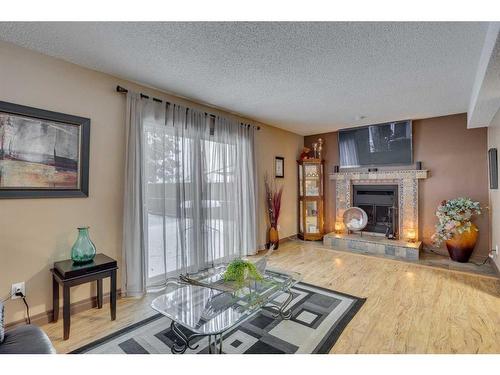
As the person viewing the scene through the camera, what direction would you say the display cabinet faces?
facing the viewer

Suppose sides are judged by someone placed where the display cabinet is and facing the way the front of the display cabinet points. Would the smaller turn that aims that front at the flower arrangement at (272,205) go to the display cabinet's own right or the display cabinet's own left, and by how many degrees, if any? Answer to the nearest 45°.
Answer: approximately 45° to the display cabinet's own right

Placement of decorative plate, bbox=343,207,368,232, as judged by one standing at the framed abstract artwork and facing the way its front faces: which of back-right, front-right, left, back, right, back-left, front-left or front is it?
front-left

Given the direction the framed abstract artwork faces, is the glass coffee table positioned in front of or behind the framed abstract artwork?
in front

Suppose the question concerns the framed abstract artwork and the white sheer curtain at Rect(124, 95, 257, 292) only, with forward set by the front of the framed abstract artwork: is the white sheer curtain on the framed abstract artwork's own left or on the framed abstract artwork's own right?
on the framed abstract artwork's own left

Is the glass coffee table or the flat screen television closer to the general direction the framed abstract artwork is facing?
the glass coffee table

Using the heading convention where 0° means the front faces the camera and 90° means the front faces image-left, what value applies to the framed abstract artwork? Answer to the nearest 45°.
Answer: approximately 315°

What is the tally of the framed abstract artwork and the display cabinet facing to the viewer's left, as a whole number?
0

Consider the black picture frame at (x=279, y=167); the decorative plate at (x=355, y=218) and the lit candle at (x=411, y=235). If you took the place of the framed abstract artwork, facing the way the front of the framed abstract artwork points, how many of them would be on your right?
0

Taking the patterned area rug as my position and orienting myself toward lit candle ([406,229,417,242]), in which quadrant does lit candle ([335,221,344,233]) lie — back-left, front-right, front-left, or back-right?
front-left

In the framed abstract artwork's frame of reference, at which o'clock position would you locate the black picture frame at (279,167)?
The black picture frame is roughly at 10 o'clock from the framed abstract artwork.

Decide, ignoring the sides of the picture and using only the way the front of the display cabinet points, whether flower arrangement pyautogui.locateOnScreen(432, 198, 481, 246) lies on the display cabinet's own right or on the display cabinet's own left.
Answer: on the display cabinet's own left

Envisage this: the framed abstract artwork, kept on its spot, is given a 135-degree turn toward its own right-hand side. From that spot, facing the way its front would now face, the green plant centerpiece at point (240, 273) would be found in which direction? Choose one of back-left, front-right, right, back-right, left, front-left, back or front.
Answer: back-left

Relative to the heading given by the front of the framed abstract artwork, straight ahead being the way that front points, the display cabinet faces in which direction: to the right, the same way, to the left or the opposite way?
to the right

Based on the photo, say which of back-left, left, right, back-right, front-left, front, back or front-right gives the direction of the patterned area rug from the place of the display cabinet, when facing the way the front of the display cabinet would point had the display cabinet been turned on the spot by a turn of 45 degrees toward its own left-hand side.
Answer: front-right

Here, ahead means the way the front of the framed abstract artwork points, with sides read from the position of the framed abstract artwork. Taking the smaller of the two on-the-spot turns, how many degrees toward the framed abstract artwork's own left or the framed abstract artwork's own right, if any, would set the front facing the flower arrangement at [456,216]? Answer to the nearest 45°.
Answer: approximately 45° to the framed abstract artwork's own left

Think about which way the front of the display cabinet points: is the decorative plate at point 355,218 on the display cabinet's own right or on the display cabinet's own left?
on the display cabinet's own left

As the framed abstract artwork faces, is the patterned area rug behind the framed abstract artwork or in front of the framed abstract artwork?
in front
